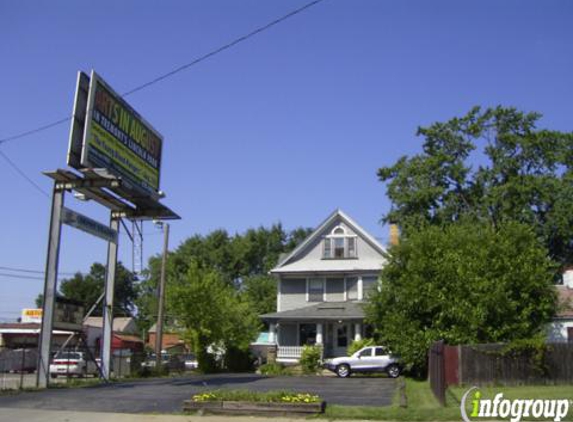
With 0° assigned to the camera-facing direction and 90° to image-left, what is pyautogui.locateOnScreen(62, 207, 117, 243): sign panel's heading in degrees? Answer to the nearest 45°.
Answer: approximately 315°

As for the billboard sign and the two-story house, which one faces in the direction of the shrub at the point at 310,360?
the two-story house

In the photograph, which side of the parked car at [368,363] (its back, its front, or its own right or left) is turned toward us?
left

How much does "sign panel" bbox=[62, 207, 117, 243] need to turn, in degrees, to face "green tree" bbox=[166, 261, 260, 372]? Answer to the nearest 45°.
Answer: approximately 90° to its left

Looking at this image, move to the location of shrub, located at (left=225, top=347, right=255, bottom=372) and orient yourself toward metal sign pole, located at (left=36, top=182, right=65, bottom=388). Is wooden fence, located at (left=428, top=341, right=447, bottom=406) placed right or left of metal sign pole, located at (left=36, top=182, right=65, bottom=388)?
left

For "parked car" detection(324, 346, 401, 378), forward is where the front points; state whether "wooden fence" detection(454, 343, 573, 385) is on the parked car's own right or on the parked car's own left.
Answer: on the parked car's own left

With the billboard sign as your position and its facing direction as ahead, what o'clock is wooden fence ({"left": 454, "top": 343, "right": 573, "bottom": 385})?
The wooden fence is roughly at 11 o'clock from the billboard sign.

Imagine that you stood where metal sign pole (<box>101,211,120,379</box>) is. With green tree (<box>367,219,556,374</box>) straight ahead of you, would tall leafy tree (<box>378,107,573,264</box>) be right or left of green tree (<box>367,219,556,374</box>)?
left

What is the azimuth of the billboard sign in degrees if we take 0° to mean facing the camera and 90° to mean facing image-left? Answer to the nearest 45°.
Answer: approximately 315°

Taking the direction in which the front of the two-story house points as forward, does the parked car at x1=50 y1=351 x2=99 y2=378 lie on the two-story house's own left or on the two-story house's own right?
on the two-story house's own right
